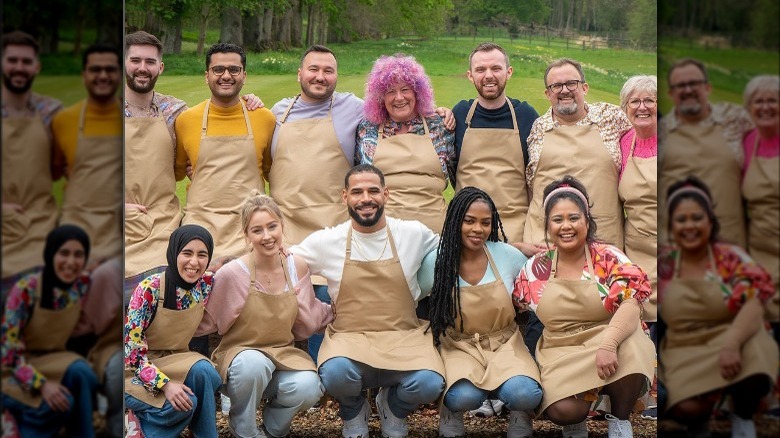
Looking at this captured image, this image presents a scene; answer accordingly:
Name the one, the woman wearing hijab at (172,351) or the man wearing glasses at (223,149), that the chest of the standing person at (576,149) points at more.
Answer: the woman wearing hijab
